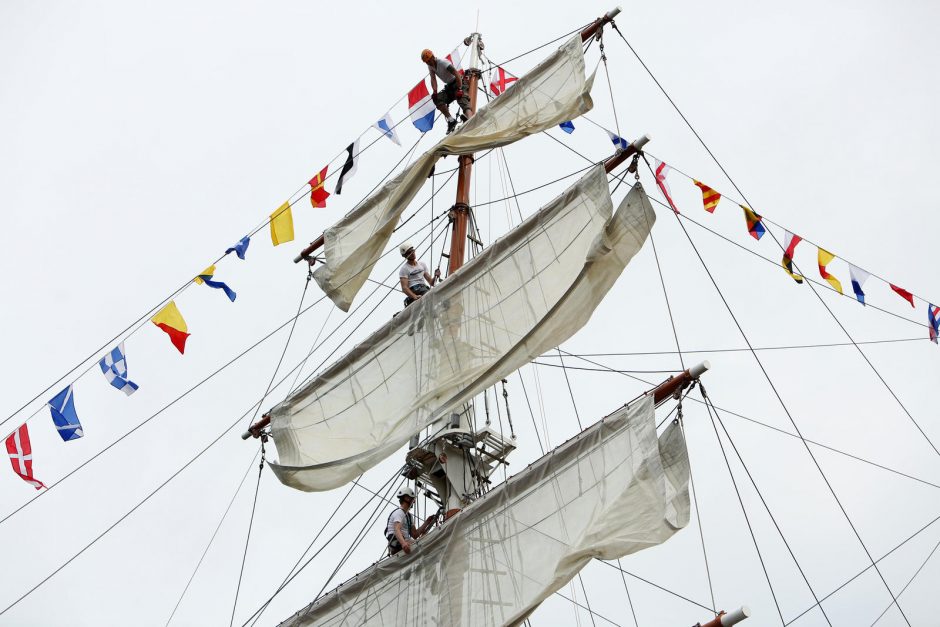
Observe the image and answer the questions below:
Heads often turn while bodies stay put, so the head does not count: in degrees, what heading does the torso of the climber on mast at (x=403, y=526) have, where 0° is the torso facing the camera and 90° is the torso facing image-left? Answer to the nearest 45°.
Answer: approximately 315°

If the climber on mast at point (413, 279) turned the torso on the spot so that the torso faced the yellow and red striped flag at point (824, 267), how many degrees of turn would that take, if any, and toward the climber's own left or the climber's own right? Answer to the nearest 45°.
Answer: approximately 45° to the climber's own left

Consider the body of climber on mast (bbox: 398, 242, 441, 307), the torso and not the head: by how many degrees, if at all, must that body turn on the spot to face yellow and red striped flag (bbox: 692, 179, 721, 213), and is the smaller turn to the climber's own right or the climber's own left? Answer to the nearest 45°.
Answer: approximately 45° to the climber's own left

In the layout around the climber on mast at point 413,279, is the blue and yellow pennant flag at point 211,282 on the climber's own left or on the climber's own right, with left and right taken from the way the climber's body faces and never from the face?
on the climber's own right

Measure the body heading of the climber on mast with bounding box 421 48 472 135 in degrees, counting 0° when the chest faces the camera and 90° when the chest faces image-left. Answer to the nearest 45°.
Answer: approximately 45°

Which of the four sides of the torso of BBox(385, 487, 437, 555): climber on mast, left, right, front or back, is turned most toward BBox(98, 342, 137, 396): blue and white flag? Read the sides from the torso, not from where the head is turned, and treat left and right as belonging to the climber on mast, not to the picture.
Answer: back

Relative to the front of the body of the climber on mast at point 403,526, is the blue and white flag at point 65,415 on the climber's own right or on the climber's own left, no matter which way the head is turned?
on the climber's own right

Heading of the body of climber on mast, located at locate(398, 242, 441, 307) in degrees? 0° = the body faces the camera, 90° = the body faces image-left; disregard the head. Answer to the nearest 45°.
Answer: approximately 315°
